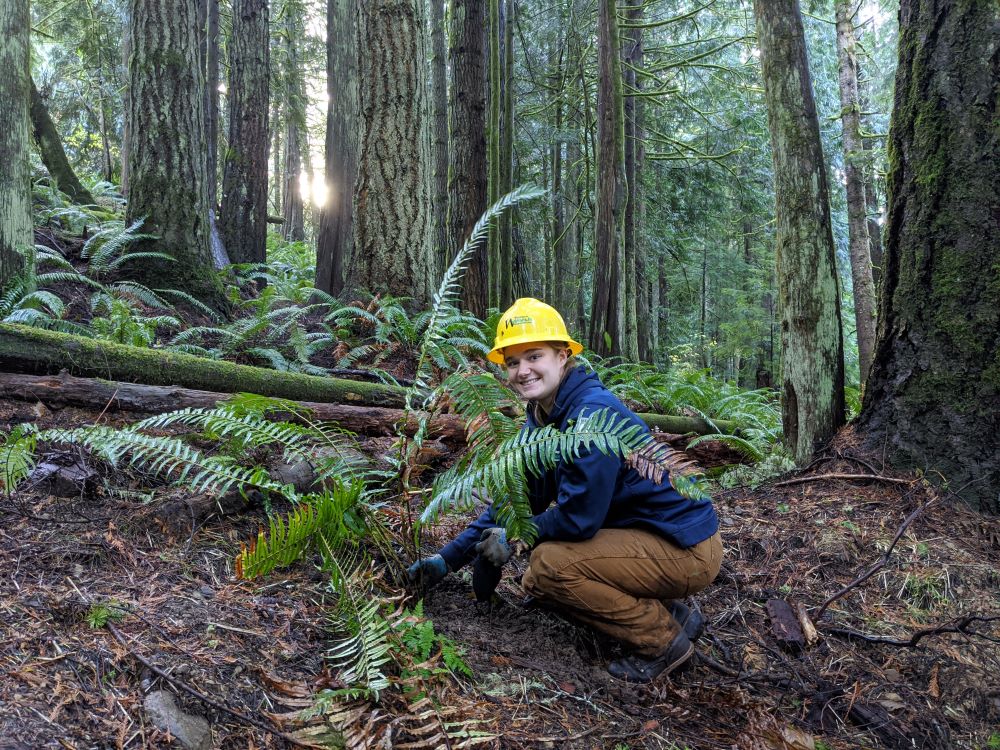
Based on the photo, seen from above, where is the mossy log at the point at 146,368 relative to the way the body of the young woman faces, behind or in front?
in front

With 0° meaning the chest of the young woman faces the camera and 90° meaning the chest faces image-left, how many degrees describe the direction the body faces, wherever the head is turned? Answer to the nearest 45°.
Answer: approximately 90°

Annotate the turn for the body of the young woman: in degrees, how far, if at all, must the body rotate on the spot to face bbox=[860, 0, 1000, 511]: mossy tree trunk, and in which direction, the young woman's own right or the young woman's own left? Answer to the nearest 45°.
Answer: approximately 135° to the young woman's own right

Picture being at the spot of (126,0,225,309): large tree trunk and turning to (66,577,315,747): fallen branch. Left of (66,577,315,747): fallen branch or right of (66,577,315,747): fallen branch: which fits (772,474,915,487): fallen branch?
left

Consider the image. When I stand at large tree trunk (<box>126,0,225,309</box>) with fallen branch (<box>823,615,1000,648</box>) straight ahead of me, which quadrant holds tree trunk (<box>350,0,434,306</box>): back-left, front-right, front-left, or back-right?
front-left

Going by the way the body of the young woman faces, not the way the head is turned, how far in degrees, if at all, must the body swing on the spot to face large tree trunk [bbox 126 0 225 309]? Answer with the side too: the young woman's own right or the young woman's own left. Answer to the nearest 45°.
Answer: approximately 45° to the young woman's own right

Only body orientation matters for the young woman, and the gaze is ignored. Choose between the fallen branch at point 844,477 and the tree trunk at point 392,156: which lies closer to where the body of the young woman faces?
the tree trunk

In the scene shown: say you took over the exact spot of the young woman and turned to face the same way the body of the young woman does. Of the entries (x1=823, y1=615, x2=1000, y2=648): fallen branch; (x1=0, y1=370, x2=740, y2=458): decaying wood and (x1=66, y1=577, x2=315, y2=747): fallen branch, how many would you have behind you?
1

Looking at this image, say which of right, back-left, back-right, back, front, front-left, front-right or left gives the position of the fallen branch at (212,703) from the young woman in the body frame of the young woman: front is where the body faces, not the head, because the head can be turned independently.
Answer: front-left

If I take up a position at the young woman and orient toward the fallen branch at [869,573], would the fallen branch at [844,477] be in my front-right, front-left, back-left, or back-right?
front-left

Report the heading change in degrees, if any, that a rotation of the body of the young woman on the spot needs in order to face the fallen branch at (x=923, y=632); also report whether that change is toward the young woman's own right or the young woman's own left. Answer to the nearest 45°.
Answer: approximately 180°

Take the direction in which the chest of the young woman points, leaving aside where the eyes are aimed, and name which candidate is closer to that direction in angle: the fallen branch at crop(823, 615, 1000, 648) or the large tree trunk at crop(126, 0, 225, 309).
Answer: the large tree trunk
